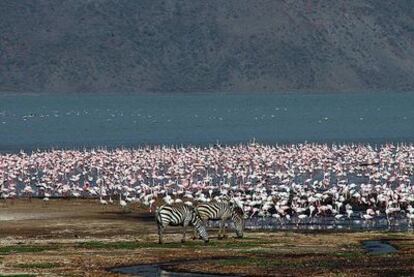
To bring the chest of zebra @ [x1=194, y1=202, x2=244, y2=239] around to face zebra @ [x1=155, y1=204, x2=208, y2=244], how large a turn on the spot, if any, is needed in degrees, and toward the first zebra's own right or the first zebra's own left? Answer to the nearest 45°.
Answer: approximately 135° to the first zebra's own right

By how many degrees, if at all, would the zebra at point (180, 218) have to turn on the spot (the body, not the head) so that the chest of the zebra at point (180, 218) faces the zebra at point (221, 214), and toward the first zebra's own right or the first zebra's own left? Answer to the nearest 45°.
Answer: approximately 45° to the first zebra's own left

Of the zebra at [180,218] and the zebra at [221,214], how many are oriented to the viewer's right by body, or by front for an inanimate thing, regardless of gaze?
2

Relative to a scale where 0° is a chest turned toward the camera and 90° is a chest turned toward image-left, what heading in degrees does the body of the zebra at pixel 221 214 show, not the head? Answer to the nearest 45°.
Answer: approximately 270°

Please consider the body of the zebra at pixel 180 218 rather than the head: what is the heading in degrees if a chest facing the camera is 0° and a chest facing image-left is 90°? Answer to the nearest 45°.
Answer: approximately 270°
